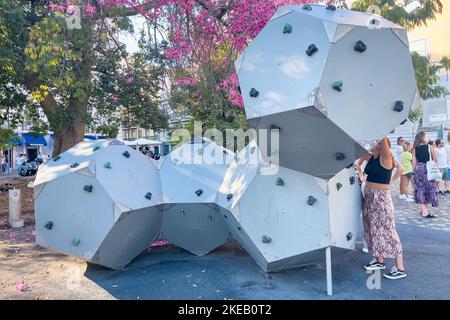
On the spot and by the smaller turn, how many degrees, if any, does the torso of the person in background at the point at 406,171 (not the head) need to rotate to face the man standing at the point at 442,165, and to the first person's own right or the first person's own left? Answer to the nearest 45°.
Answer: approximately 45° to the first person's own left

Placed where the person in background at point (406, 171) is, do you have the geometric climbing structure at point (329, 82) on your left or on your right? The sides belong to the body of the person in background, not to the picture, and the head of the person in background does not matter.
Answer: on your right
